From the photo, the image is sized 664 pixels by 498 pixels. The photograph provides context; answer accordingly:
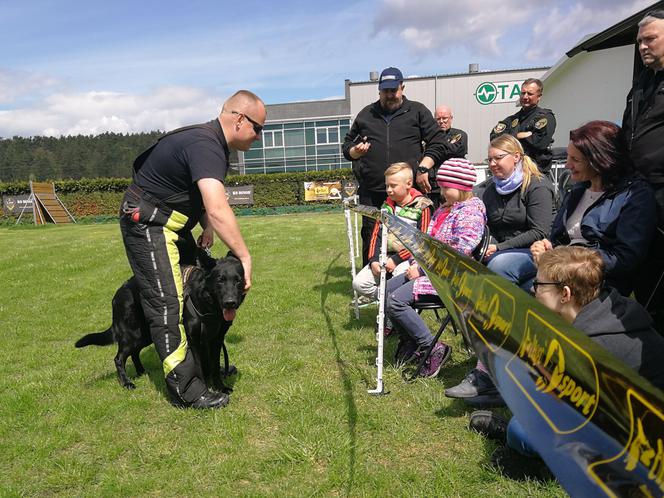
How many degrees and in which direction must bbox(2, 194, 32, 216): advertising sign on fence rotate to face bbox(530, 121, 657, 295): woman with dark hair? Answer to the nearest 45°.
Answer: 0° — it already faces them

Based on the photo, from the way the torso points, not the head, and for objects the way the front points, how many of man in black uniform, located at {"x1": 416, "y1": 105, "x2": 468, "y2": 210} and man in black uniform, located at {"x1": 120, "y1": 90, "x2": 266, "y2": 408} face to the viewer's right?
1

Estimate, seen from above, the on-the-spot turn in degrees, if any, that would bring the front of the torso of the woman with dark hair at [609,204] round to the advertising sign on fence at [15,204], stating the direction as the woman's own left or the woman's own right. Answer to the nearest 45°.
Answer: approximately 90° to the woman's own right

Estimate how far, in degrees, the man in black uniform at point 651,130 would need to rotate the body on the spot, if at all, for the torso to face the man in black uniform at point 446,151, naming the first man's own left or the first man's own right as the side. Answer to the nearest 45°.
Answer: approximately 90° to the first man's own right

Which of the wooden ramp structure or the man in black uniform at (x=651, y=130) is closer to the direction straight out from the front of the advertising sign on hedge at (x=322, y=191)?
the man in black uniform

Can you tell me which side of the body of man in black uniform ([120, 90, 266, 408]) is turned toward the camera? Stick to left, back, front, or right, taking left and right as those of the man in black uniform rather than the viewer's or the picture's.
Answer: right

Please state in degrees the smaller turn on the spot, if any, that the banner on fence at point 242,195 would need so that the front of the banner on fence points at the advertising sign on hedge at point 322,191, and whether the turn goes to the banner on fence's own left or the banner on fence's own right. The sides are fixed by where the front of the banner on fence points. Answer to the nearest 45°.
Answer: approximately 90° to the banner on fence's own left

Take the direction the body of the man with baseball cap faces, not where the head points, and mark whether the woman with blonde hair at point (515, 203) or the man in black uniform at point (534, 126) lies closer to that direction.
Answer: the woman with blonde hair

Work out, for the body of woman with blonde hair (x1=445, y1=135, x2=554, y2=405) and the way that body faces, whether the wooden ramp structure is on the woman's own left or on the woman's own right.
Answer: on the woman's own right
